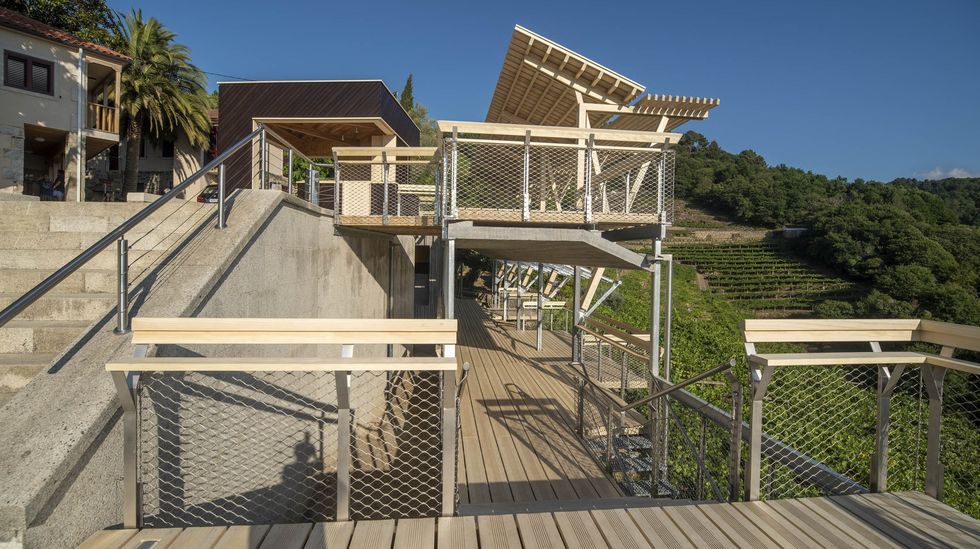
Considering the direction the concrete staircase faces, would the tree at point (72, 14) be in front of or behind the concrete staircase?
behind

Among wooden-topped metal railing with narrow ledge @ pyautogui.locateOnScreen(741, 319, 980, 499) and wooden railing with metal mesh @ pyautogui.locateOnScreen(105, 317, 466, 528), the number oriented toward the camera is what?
2

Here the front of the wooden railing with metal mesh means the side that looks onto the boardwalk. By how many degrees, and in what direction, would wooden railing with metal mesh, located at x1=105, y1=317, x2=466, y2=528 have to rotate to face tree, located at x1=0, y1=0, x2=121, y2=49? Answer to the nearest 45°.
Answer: approximately 180°

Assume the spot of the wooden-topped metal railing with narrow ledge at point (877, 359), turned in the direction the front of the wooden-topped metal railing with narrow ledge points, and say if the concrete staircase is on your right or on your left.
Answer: on your right

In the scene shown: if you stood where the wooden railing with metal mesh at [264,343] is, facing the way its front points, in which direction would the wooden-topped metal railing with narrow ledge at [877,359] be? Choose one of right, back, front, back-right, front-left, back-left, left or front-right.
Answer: left

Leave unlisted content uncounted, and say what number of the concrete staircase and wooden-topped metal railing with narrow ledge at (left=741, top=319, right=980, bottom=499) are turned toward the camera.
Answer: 2

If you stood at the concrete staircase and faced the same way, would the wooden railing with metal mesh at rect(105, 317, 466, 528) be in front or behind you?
in front

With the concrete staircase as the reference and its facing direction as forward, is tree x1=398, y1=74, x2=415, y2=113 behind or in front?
behind

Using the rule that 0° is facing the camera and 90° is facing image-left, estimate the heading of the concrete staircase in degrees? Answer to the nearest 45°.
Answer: approximately 0°

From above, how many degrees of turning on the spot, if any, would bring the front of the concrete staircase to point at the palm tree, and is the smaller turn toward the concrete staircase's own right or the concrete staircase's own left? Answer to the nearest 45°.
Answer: approximately 180°
